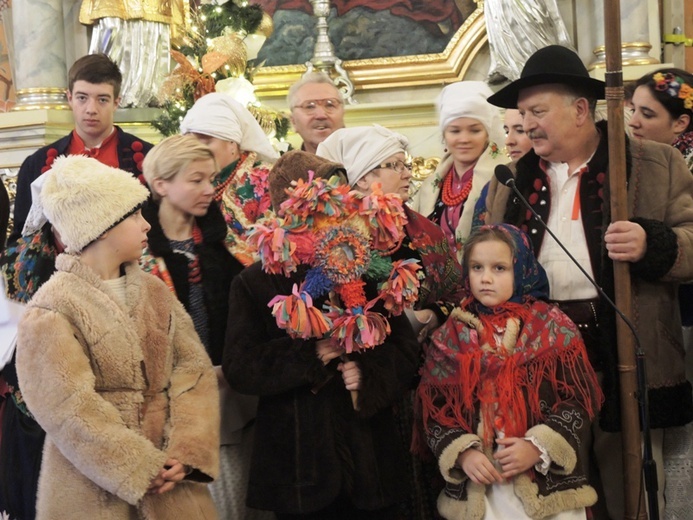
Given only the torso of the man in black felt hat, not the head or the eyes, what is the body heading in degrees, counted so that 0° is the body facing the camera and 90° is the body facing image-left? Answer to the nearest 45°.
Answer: approximately 45°

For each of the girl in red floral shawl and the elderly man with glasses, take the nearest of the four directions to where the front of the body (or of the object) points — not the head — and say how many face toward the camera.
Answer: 2

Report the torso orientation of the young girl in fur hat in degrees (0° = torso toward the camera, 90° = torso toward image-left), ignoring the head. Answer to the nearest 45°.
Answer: approximately 315°

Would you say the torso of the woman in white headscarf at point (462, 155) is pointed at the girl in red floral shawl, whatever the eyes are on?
yes

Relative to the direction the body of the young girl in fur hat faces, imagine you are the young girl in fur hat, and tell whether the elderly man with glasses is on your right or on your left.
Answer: on your left

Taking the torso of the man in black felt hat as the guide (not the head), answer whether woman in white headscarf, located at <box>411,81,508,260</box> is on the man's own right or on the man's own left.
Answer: on the man's own right

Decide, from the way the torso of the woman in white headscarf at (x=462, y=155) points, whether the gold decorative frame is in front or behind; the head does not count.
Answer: behind

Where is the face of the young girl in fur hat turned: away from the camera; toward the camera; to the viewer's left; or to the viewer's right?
to the viewer's right
